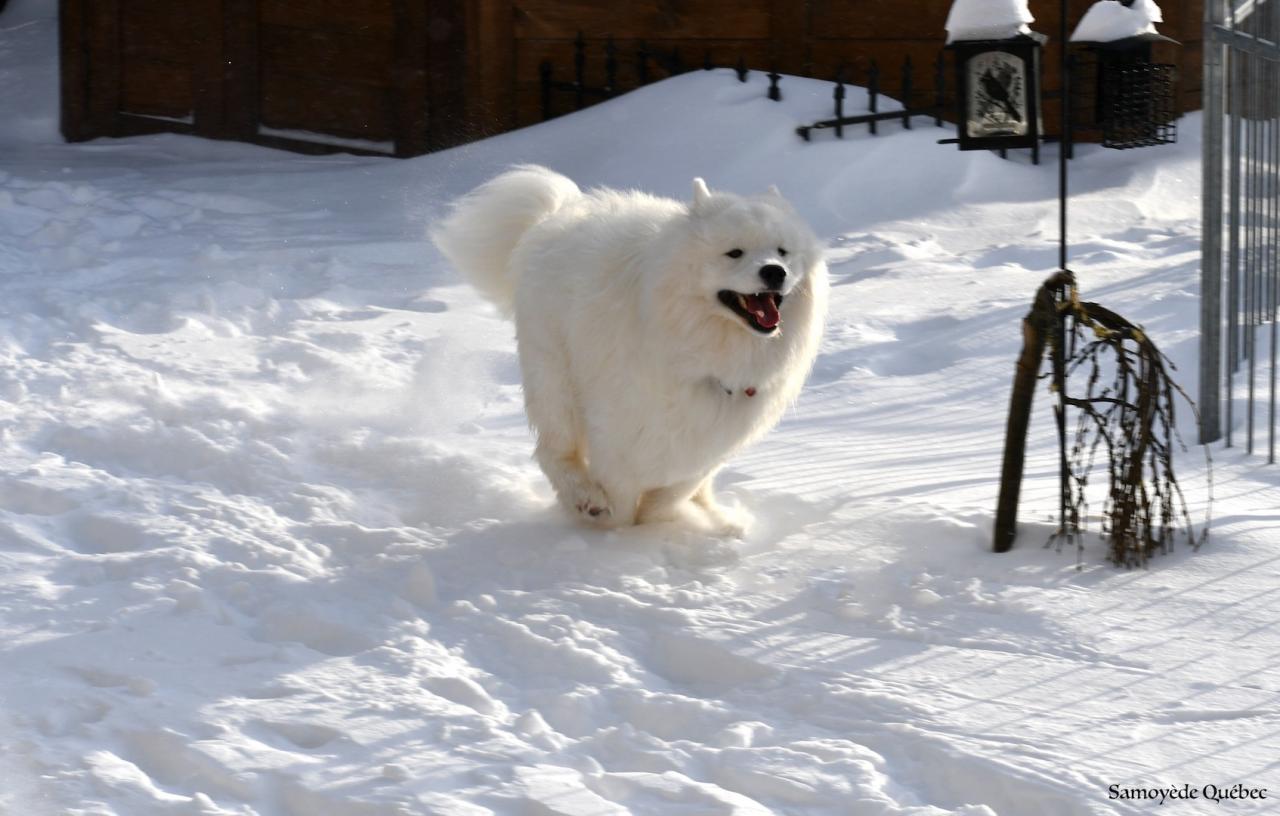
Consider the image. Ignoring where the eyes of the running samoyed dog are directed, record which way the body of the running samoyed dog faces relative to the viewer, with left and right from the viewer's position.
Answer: facing the viewer and to the right of the viewer

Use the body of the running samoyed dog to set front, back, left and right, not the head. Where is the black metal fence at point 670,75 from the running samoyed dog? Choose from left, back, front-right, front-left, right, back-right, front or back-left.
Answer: back-left

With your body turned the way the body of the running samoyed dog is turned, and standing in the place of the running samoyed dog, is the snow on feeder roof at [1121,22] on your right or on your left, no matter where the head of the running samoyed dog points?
on your left

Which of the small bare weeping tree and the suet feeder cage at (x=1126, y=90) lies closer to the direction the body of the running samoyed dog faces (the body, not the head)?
the small bare weeping tree

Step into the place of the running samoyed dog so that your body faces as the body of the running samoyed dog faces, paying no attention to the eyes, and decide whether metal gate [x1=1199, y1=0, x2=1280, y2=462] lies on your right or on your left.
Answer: on your left

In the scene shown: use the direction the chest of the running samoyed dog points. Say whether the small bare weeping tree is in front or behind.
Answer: in front

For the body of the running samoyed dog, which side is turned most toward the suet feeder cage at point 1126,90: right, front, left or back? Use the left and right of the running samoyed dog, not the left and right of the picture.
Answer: left
